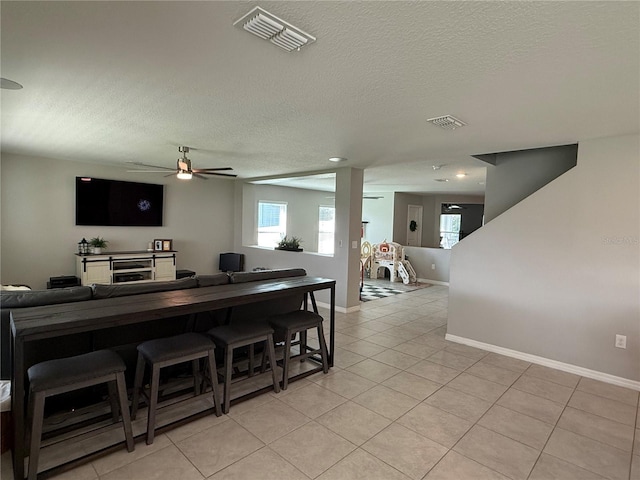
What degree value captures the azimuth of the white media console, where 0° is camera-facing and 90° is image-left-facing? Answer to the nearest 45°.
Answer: approximately 0°

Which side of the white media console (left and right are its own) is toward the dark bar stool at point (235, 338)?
front

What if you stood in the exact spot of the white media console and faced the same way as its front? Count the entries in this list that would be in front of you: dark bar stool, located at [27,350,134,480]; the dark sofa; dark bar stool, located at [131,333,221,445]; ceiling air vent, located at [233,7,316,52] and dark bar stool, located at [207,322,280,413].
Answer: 5

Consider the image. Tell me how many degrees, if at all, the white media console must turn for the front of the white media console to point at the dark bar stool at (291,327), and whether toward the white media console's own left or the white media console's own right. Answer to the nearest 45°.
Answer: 0° — it already faces it

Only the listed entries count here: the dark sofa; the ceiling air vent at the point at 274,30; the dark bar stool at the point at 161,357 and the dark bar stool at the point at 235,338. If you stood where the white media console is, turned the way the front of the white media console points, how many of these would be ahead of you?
4

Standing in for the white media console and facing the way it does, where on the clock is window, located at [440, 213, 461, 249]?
The window is roughly at 9 o'clock from the white media console.

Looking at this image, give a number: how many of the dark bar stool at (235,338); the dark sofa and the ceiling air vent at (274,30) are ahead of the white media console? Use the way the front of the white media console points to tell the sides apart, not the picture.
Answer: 3

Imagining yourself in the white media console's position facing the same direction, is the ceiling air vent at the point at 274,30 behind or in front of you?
in front

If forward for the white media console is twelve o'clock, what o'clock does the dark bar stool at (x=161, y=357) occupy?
The dark bar stool is roughly at 12 o'clock from the white media console.

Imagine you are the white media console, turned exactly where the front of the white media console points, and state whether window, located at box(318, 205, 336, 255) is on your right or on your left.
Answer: on your left

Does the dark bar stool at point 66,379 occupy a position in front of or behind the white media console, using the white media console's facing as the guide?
in front
